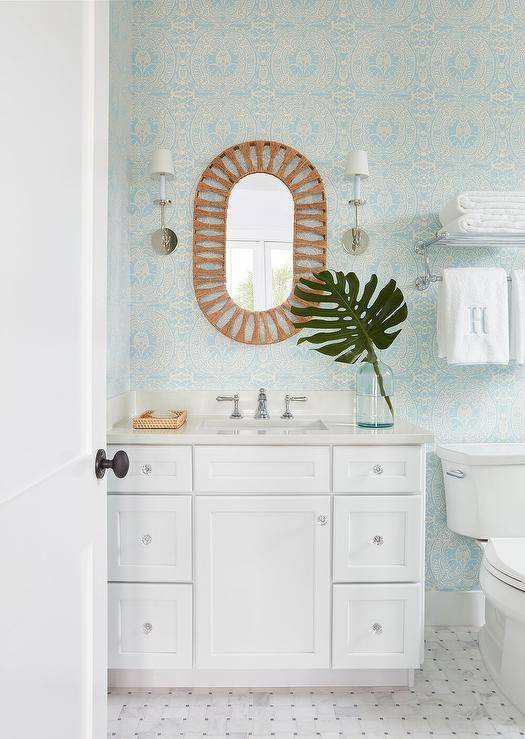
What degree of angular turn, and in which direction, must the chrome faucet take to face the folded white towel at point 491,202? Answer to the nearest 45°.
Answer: approximately 90° to its left

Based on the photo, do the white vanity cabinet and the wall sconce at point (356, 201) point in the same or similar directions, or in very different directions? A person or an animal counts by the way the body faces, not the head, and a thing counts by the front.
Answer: same or similar directions

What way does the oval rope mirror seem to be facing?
toward the camera

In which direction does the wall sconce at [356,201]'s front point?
toward the camera

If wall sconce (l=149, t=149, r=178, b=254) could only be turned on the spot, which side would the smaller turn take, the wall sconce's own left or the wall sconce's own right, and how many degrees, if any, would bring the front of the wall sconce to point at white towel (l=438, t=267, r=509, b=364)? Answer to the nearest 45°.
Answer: approximately 90° to the wall sconce's own left

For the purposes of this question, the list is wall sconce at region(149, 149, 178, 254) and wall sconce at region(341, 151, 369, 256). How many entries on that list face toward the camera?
2

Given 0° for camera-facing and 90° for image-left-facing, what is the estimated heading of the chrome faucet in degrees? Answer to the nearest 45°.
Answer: approximately 0°

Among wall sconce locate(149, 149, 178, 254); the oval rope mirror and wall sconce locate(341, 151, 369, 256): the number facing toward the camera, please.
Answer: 3
